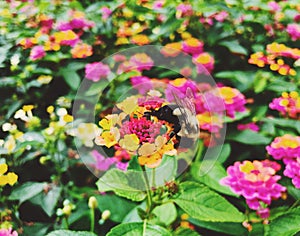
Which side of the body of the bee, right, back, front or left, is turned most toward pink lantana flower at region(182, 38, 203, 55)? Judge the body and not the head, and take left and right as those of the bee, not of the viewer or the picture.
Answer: right

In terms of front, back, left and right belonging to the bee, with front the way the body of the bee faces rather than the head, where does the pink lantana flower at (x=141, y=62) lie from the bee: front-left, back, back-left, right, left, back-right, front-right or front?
right

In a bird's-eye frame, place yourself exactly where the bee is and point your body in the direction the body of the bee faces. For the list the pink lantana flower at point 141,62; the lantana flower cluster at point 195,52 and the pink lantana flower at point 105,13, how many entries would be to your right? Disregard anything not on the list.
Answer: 3

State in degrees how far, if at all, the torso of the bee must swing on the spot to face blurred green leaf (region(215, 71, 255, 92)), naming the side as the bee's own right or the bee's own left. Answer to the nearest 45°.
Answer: approximately 90° to the bee's own right

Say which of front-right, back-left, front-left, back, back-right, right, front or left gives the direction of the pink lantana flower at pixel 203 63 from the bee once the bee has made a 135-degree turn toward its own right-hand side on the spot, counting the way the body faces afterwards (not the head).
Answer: front-left

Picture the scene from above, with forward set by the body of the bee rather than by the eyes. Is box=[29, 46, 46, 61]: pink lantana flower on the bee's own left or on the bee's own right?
on the bee's own right

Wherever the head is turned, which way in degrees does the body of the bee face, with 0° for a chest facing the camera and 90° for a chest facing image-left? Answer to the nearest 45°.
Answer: approximately 90°

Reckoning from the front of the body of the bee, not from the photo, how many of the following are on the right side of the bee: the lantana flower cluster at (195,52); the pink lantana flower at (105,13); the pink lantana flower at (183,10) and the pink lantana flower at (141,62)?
4
